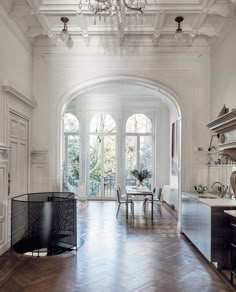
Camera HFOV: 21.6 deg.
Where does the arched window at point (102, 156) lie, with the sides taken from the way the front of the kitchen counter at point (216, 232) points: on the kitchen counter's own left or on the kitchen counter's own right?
on the kitchen counter's own right

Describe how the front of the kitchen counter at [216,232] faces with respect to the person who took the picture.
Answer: facing to the left of the viewer
